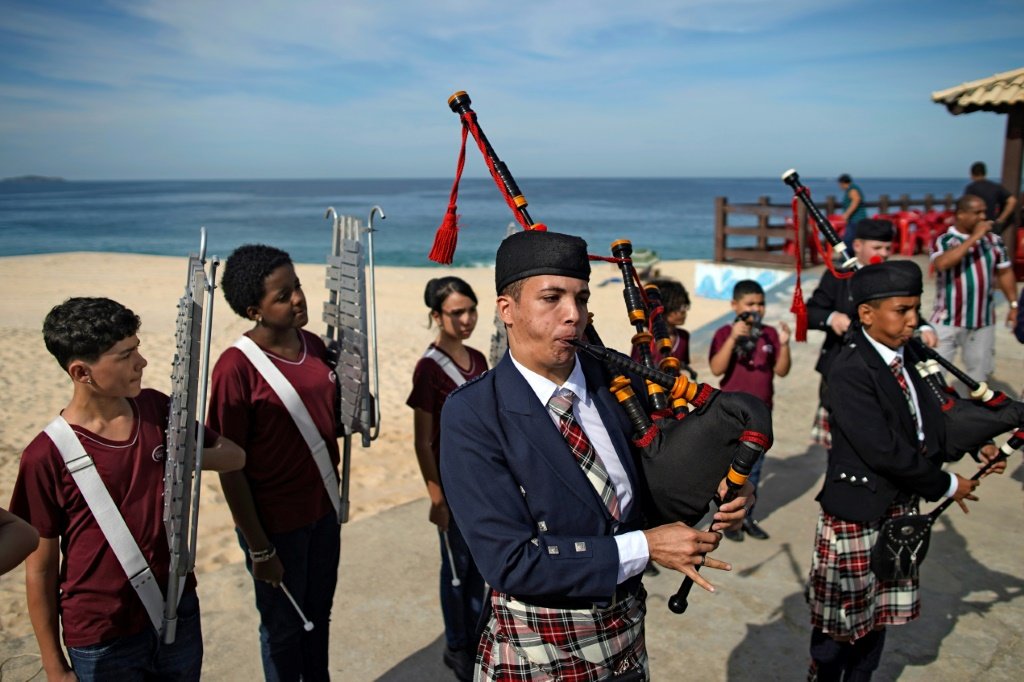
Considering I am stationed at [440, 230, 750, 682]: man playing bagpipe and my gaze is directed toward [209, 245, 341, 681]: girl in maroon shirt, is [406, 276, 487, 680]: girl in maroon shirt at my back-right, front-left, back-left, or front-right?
front-right

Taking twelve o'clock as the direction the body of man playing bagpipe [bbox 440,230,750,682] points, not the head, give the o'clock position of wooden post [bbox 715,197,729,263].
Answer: The wooden post is roughly at 8 o'clock from the man playing bagpipe.

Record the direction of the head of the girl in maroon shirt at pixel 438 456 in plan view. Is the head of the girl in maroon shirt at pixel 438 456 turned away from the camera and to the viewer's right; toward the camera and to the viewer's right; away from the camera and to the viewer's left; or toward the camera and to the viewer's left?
toward the camera and to the viewer's right

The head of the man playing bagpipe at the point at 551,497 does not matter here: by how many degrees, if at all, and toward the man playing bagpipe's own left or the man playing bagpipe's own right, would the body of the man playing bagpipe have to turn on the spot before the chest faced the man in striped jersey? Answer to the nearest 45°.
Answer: approximately 90° to the man playing bagpipe's own left

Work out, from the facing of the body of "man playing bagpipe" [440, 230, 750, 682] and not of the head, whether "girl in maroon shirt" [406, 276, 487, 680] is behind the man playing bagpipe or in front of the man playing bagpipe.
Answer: behind

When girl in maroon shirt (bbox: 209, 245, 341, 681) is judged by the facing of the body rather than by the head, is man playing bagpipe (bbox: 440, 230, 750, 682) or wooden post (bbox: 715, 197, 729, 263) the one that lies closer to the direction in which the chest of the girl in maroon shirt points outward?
the man playing bagpipe

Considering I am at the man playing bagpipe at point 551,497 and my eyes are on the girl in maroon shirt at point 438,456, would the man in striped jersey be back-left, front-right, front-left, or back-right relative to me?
front-right

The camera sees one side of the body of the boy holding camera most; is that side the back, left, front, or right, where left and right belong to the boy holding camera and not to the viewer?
front

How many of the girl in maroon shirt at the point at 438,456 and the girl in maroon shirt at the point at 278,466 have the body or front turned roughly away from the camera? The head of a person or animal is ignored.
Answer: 0

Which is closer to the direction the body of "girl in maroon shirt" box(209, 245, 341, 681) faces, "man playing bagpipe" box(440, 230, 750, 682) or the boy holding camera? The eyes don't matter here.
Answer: the man playing bagpipe

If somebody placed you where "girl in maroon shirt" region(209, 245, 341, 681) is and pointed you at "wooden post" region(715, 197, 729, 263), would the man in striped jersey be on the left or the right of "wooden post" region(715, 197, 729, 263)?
right
